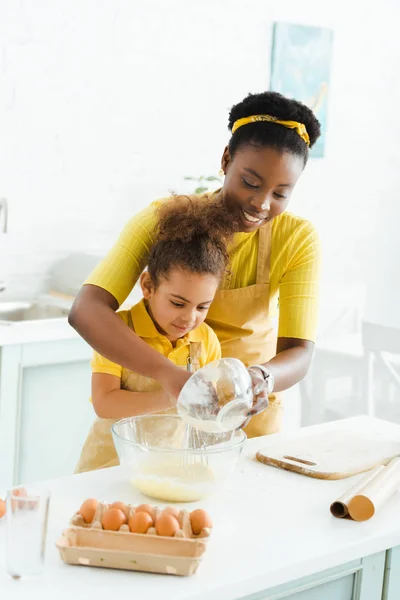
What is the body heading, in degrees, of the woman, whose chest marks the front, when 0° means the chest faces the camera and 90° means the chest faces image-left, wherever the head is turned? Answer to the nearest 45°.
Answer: approximately 0°

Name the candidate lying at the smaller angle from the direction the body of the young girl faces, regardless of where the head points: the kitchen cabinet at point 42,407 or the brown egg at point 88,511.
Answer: the brown egg

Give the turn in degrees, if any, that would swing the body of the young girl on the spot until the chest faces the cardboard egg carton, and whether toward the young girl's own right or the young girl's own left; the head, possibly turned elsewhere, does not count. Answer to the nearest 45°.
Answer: approximately 45° to the young girl's own right

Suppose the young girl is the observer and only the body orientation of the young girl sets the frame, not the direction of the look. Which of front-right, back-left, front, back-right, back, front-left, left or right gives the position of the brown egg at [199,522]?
front-right

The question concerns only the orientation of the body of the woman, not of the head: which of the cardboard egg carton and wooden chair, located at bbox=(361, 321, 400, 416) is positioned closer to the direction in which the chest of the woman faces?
the cardboard egg carton

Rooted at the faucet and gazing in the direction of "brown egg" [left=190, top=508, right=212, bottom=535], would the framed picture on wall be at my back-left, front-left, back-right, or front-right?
back-left

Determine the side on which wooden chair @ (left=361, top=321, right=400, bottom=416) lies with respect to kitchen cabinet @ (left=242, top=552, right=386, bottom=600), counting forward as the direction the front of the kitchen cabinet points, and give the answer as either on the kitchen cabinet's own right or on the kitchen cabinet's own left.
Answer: on the kitchen cabinet's own left

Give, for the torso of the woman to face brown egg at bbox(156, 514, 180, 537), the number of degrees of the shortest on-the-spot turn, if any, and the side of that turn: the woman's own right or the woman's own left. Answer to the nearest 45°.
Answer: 0° — they already face it

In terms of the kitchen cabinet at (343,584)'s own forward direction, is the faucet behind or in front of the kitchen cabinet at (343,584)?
behind

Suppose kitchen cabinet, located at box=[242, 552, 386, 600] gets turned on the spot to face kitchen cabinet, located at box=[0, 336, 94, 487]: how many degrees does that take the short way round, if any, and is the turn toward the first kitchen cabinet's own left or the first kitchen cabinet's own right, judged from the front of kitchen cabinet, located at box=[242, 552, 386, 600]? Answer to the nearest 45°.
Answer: approximately 180°
